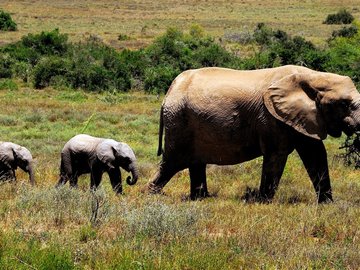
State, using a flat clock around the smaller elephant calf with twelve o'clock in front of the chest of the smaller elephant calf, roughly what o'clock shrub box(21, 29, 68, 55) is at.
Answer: The shrub is roughly at 9 o'clock from the smaller elephant calf.

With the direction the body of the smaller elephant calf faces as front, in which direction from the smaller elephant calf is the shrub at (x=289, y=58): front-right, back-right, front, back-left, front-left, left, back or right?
front-left

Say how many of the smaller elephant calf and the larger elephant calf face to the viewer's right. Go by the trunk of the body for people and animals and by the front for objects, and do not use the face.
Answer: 2

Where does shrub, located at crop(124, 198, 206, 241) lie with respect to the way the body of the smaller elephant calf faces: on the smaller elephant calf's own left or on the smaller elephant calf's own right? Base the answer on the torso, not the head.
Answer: on the smaller elephant calf's own right

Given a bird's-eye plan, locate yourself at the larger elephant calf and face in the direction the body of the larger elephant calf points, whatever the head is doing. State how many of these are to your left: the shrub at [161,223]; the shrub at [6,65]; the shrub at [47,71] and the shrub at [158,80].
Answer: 3

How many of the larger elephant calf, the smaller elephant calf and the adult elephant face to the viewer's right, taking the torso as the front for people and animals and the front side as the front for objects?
3

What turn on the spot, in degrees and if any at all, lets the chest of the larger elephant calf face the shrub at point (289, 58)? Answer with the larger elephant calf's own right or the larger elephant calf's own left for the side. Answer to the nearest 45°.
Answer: approximately 45° to the larger elephant calf's own left

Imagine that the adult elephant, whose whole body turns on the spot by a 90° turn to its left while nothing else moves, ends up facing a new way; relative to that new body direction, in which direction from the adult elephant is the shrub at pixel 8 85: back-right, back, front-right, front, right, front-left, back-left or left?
front-left

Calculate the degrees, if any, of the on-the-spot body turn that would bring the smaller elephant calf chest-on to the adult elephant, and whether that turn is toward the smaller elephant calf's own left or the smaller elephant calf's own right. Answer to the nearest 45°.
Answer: approximately 45° to the smaller elephant calf's own right

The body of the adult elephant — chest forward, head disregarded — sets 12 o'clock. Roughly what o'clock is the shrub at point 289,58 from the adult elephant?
The shrub is roughly at 9 o'clock from the adult elephant.

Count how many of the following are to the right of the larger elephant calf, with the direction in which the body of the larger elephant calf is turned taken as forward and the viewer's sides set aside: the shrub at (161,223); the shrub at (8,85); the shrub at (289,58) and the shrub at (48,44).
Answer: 1

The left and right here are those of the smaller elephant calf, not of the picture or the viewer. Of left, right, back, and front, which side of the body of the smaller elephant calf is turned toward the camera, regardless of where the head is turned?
right

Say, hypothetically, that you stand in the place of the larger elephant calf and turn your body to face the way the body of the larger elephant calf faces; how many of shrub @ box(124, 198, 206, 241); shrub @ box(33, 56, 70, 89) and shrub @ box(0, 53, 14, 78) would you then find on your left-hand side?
2

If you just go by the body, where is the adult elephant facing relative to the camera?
to the viewer's right

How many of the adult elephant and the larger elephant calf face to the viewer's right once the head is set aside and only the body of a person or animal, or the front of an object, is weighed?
2

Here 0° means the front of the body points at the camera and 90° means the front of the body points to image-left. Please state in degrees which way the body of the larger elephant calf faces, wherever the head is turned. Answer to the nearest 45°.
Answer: approximately 270°

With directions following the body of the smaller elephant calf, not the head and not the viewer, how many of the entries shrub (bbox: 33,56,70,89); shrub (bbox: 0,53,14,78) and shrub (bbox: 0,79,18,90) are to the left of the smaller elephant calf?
3
